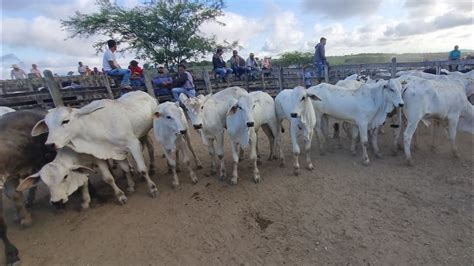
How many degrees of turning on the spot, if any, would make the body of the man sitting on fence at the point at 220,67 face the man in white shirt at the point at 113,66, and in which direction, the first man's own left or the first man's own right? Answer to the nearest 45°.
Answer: approximately 90° to the first man's own right

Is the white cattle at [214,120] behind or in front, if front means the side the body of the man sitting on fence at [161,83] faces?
in front

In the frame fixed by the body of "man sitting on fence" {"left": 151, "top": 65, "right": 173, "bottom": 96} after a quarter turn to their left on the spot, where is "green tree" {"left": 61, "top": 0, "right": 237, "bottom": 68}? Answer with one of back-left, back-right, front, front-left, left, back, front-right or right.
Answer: left

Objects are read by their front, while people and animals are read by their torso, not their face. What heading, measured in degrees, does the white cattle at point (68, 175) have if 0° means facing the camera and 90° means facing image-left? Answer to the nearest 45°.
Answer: approximately 45°

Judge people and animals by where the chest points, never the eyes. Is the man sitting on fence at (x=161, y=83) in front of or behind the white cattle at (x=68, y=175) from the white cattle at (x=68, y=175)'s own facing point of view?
behind

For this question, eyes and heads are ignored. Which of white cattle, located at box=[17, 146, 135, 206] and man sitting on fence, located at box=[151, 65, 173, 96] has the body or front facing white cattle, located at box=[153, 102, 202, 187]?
the man sitting on fence
